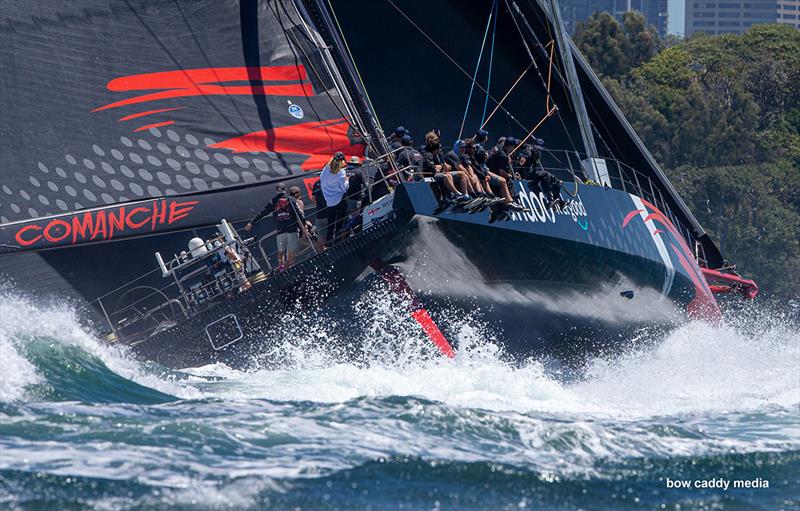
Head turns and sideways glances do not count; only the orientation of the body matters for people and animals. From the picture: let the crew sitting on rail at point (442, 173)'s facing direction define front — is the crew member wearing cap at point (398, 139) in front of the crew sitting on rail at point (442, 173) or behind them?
behind

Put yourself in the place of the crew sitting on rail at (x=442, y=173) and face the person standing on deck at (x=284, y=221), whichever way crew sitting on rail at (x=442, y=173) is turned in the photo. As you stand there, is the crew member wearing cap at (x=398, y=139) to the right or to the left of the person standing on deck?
right

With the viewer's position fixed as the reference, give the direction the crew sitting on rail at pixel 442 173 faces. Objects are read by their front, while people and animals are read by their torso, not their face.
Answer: facing the viewer and to the right of the viewer
